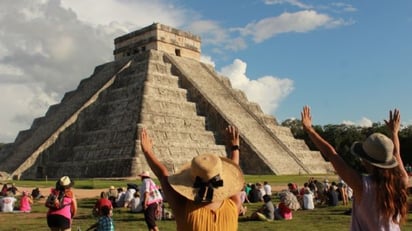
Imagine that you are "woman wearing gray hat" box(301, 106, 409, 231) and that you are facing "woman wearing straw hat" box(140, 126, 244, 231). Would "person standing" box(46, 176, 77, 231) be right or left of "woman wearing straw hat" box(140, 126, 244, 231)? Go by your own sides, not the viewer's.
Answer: right

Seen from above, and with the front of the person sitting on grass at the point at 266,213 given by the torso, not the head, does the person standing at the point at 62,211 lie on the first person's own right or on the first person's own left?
on the first person's own left

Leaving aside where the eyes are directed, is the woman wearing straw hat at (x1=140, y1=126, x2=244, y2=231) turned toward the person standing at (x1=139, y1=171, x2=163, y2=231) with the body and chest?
yes

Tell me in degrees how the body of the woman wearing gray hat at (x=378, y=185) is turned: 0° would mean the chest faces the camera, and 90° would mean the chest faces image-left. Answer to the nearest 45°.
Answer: approximately 135°

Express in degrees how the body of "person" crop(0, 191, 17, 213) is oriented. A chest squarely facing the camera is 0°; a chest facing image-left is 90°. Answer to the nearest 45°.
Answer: approximately 180°

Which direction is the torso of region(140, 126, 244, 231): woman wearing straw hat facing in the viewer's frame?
away from the camera

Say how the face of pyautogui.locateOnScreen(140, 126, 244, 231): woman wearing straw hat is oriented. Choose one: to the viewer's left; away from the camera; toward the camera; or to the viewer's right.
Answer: away from the camera
